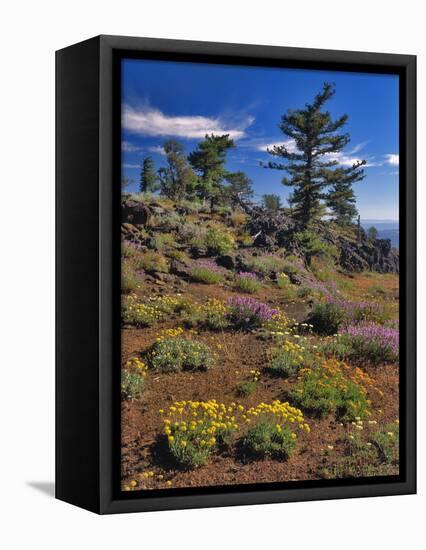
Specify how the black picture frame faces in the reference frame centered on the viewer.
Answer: facing the viewer and to the right of the viewer
